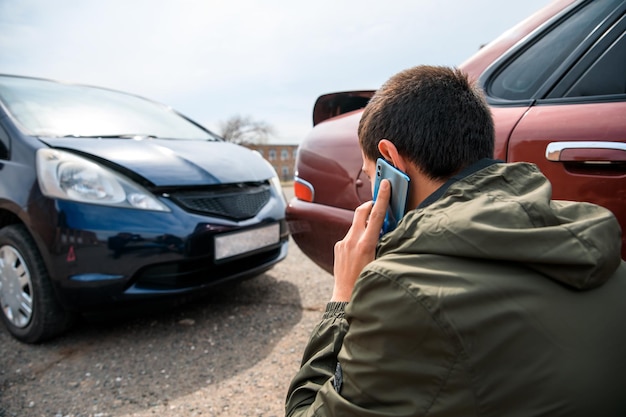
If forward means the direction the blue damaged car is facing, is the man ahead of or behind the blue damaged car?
ahead

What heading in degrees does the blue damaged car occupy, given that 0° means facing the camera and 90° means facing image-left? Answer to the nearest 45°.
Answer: approximately 315°

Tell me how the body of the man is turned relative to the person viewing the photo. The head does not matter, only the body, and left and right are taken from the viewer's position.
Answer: facing away from the viewer and to the left of the viewer

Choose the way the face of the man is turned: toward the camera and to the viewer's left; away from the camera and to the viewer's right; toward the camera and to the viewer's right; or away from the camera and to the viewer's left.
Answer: away from the camera and to the viewer's left

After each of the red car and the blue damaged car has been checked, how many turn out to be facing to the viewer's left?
0
